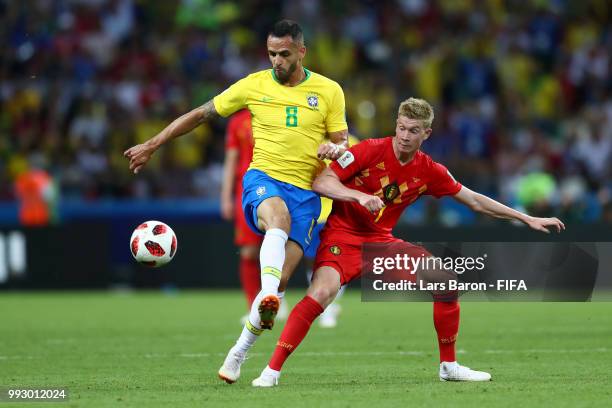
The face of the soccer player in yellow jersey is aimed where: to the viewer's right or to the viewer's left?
to the viewer's left

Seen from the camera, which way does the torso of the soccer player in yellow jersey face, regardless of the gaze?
toward the camera

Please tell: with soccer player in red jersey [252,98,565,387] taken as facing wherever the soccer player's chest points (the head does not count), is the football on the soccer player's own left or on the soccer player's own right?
on the soccer player's own right

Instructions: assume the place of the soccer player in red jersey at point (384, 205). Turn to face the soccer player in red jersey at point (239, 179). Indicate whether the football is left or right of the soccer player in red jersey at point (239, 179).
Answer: left

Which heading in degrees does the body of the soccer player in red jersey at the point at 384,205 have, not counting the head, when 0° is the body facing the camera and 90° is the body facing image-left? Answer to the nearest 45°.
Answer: approximately 0°

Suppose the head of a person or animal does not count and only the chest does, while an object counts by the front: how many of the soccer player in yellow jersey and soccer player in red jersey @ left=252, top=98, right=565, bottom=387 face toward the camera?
2

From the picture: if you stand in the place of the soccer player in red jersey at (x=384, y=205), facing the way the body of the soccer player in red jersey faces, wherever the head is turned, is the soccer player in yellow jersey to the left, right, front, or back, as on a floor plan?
right

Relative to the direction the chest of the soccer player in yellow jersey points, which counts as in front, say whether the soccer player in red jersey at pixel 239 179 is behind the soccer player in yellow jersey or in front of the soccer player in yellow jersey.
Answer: behind

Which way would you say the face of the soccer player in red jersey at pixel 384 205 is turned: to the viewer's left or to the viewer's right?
to the viewer's left

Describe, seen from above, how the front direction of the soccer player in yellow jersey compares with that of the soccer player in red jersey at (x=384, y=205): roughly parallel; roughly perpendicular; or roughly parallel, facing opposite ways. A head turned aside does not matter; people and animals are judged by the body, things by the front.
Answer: roughly parallel
